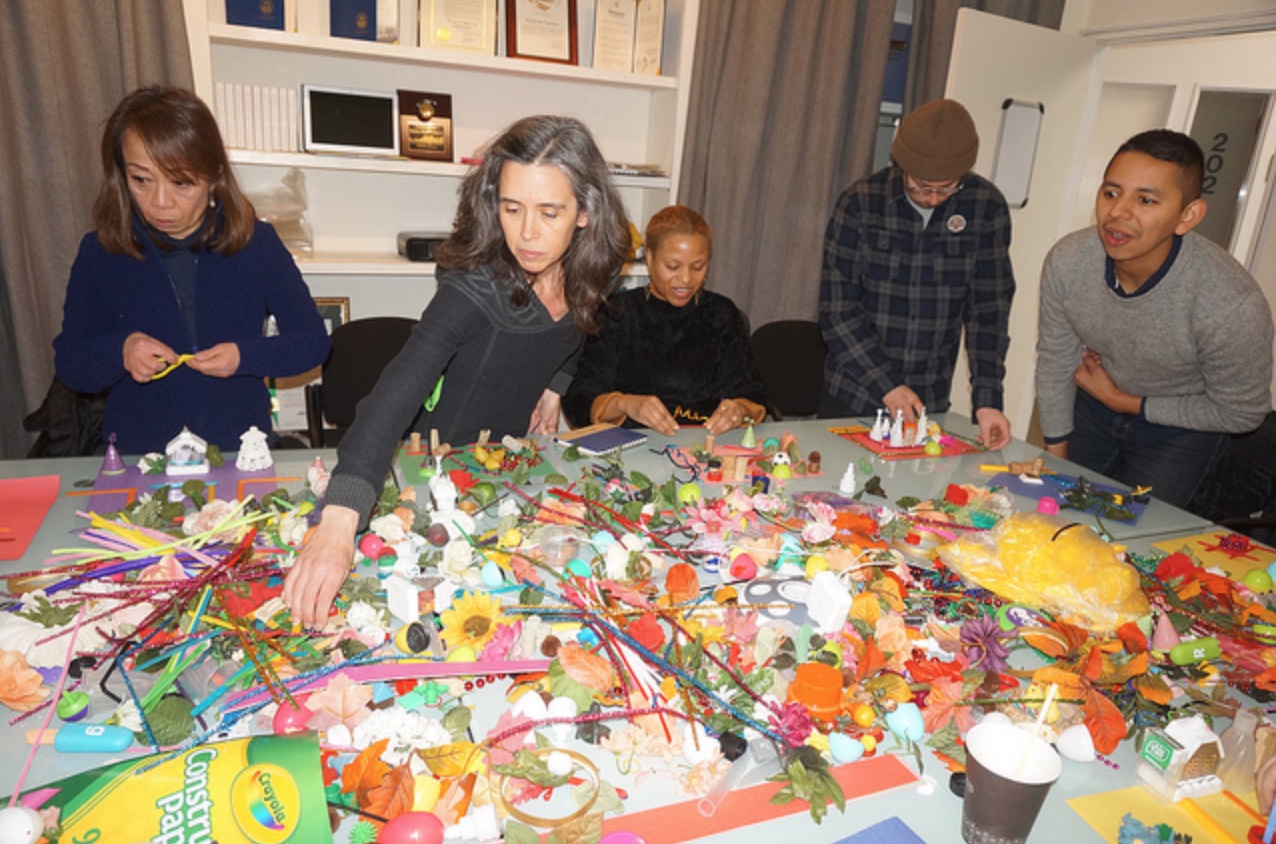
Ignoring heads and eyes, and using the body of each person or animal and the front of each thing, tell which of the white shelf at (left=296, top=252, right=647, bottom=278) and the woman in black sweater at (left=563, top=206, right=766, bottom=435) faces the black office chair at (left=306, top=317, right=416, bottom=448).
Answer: the white shelf

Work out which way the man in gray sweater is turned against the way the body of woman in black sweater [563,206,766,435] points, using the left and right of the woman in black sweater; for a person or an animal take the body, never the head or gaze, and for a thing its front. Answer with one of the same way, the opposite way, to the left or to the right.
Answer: to the right

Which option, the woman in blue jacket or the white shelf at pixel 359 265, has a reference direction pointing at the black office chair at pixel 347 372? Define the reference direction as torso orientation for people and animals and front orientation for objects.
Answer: the white shelf

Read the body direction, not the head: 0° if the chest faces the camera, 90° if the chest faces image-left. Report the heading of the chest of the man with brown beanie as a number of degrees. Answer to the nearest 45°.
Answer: approximately 0°

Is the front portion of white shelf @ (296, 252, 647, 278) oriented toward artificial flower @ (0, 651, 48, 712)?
yes

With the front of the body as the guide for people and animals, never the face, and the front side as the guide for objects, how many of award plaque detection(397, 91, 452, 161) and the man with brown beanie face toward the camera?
2

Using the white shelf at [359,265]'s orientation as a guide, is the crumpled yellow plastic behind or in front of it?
in front

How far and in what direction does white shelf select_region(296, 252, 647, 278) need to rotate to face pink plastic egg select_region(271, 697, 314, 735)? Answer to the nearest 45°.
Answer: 0° — it already faces it

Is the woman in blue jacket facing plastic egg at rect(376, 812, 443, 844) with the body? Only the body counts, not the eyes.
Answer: yes

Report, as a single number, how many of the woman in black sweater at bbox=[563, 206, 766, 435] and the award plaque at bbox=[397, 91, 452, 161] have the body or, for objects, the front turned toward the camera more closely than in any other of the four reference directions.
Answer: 2

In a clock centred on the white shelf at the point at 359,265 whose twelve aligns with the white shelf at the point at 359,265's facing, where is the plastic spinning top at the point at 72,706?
The plastic spinning top is roughly at 12 o'clock from the white shelf.

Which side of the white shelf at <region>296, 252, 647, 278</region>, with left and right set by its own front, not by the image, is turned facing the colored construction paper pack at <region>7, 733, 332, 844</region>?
front
